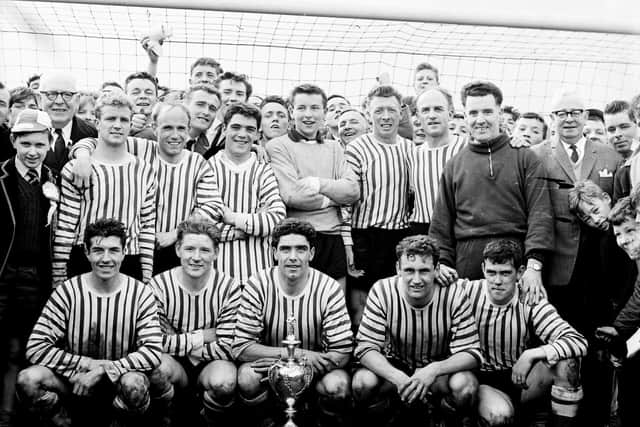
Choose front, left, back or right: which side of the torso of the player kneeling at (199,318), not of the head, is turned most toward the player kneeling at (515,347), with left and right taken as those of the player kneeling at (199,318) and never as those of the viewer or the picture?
left

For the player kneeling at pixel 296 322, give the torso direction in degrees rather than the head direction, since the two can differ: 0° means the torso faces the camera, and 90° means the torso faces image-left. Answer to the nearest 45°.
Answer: approximately 0°

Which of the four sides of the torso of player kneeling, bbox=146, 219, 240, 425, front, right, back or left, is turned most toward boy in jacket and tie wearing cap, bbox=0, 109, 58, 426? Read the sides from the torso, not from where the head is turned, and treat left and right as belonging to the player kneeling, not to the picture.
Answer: right

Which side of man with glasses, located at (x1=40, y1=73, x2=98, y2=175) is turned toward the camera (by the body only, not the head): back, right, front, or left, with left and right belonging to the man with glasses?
front

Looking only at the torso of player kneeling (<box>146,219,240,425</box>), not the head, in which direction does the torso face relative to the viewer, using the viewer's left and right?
facing the viewer

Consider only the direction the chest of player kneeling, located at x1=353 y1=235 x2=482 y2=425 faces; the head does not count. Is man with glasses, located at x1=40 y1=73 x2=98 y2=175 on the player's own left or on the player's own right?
on the player's own right

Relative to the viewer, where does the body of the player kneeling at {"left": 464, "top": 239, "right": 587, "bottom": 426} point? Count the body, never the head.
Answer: toward the camera

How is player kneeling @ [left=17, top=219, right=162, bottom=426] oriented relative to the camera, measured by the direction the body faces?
toward the camera

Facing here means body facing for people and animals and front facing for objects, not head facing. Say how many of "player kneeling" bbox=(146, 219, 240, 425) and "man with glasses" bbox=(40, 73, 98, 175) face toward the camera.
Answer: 2

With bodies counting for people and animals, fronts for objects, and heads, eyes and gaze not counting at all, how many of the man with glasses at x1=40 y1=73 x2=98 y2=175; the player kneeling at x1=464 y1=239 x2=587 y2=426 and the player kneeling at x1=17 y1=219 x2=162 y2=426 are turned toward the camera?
3
